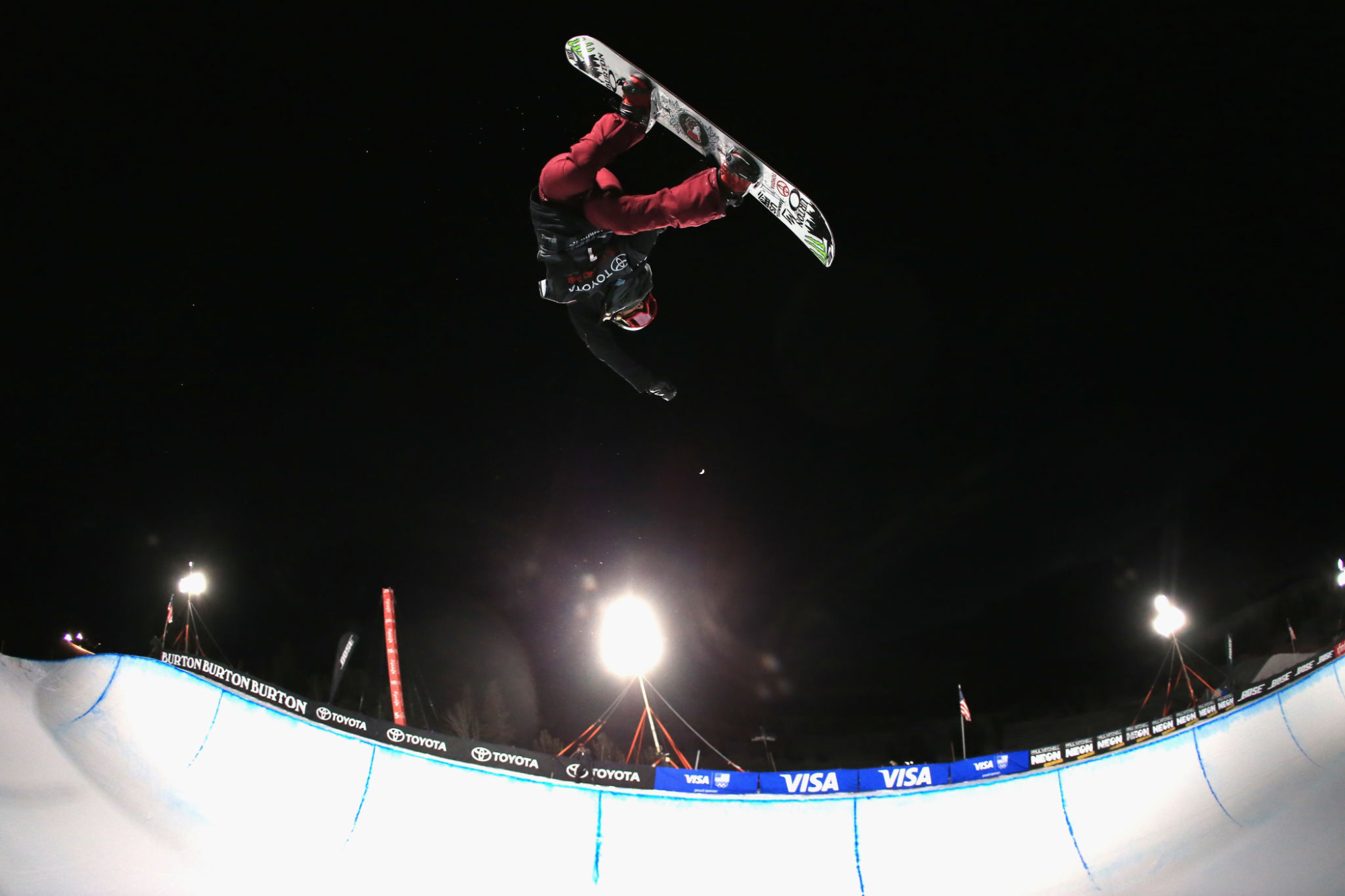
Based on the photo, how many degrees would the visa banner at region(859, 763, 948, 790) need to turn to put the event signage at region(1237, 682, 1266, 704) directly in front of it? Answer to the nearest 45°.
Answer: approximately 135° to its left

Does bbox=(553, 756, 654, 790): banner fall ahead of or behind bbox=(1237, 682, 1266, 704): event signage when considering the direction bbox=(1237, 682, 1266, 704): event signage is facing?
ahead

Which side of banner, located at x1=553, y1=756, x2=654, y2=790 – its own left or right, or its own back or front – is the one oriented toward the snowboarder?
front

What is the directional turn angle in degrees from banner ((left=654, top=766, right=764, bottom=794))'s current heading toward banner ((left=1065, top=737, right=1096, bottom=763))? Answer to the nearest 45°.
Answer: approximately 90° to its left

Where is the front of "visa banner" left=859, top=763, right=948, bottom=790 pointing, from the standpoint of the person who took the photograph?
facing the viewer

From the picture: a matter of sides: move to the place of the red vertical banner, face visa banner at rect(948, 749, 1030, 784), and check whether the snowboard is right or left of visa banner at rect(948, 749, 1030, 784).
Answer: right

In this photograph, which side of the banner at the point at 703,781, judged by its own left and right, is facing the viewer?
front

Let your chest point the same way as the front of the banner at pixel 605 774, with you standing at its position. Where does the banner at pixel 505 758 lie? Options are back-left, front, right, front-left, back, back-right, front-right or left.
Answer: right

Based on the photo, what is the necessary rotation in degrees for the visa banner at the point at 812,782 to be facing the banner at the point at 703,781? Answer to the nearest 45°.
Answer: approximately 90° to its right

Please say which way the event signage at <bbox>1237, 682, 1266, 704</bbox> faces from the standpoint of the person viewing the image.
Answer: facing the viewer and to the left of the viewer

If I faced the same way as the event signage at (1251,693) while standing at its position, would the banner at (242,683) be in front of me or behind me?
in front

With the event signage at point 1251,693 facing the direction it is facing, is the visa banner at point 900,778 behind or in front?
in front
